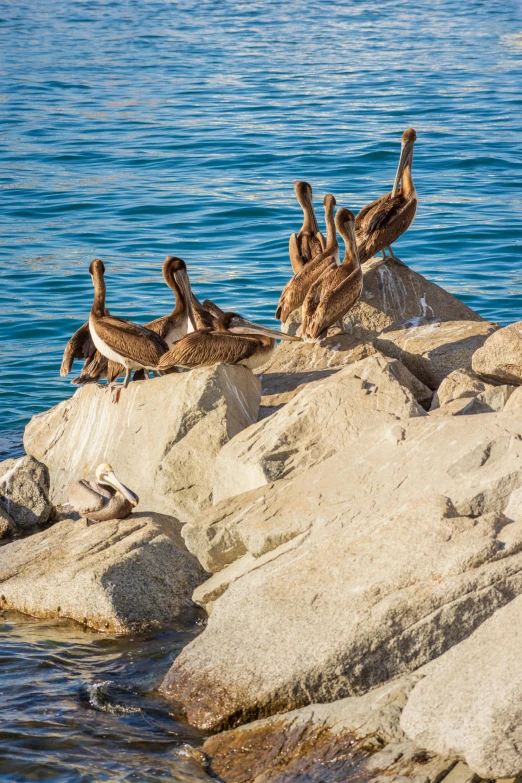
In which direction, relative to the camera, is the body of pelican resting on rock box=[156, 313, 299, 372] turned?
to the viewer's right

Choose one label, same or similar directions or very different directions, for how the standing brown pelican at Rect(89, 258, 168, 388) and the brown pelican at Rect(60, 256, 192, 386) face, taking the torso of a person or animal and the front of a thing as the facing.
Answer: very different directions

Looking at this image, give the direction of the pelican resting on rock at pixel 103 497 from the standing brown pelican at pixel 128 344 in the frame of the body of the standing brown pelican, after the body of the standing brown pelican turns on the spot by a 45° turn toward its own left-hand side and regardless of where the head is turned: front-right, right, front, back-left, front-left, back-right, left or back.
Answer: front-left

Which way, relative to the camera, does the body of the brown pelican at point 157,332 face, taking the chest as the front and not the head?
to the viewer's right

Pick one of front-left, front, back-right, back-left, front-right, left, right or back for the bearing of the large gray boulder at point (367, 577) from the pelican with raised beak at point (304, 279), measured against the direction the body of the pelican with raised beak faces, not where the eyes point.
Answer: back-right

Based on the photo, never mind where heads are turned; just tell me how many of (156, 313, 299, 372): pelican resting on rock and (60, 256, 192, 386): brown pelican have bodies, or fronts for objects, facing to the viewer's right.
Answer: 2

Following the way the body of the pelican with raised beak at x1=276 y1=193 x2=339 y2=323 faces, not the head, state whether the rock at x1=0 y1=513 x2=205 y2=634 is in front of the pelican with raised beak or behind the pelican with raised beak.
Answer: behind

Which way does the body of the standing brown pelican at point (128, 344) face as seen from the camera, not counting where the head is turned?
to the viewer's left

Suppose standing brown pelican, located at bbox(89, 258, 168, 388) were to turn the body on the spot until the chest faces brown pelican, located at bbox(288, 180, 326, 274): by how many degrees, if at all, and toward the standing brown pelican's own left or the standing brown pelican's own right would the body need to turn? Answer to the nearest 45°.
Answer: approximately 135° to the standing brown pelican's own right

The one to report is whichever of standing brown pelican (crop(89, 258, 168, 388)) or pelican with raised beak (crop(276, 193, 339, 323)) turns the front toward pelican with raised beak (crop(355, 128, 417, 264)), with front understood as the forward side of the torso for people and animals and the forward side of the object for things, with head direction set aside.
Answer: pelican with raised beak (crop(276, 193, 339, 323))

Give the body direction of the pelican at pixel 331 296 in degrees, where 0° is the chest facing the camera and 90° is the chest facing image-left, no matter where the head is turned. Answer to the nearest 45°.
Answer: approximately 225°
